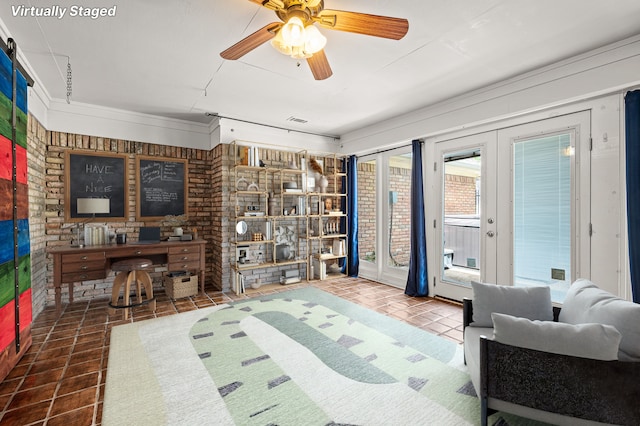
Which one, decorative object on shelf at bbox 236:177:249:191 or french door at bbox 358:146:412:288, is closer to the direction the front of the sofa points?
the decorative object on shelf

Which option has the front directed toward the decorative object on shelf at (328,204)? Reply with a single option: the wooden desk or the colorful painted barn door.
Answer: the colorful painted barn door

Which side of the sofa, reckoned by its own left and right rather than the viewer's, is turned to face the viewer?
left

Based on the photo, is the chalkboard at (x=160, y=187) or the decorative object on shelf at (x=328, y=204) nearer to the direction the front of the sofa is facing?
the chalkboard

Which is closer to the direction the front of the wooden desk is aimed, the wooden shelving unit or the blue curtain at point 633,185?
the blue curtain

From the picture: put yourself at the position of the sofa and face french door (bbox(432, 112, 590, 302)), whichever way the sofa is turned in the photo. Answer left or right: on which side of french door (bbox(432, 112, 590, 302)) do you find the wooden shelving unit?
left

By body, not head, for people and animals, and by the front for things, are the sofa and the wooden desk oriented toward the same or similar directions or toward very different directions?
very different directions

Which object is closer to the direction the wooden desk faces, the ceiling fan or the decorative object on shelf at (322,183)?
the ceiling fan

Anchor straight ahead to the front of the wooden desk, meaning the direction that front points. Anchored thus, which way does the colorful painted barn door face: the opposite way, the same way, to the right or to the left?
to the left

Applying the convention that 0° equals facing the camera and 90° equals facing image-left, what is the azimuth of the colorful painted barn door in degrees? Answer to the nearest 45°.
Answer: approximately 270°

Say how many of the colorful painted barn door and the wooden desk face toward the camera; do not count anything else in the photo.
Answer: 1
